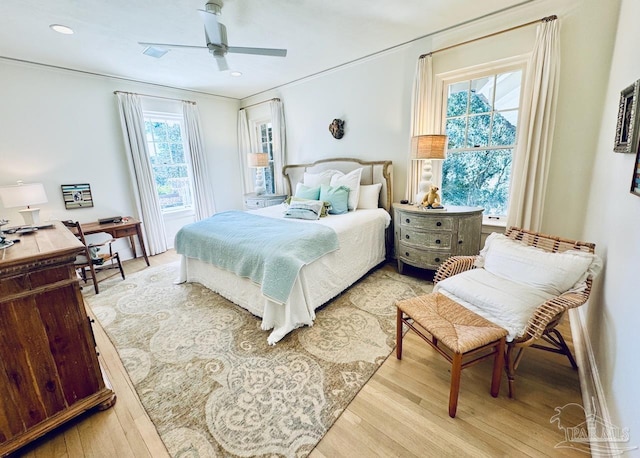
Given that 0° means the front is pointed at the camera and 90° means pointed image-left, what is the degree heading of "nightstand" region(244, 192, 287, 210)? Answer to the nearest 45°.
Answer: approximately 45°

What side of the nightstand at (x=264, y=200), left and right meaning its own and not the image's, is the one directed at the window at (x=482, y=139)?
left

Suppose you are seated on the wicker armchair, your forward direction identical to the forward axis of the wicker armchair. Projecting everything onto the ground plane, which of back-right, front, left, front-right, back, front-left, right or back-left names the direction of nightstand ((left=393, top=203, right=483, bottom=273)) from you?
right

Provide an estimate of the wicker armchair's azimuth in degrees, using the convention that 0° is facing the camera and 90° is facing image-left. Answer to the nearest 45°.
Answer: approximately 45°

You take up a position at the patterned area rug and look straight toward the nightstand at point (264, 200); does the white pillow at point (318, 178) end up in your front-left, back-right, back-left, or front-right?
front-right

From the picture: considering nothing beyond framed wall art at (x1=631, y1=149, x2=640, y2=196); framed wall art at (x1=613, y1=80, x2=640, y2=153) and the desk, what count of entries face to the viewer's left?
2

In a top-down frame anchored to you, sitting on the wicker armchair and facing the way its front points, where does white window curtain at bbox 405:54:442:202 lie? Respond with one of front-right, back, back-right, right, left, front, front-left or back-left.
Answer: right

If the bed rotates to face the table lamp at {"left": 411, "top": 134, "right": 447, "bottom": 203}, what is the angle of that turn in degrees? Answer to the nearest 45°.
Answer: approximately 135° to its left

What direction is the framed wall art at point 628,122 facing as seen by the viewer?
to the viewer's left

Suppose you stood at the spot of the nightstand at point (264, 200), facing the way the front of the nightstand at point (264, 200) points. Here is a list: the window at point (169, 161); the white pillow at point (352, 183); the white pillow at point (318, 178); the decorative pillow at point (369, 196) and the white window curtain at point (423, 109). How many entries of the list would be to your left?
4

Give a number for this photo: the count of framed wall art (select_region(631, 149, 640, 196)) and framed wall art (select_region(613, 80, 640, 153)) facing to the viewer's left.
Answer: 2
